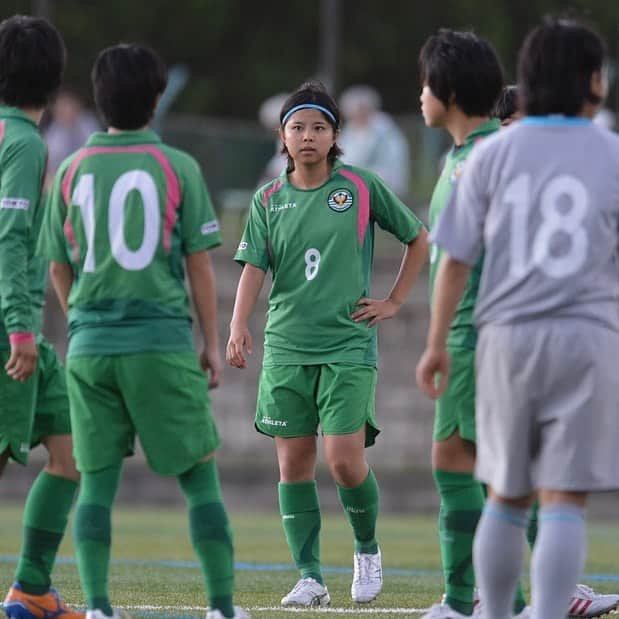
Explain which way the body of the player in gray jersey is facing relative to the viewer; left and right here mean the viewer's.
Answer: facing away from the viewer

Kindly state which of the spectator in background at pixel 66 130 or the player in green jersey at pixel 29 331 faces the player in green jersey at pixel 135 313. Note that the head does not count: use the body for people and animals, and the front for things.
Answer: the spectator in background

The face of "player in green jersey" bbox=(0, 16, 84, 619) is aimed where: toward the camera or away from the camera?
away from the camera

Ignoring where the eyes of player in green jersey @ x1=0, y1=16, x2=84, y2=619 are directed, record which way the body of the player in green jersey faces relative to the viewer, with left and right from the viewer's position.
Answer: facing away from the viewer and to the right of the viewer

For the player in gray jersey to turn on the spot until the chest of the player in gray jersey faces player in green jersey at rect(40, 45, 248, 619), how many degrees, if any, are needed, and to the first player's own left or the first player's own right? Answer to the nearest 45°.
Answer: approximately 90° to the first player's own left

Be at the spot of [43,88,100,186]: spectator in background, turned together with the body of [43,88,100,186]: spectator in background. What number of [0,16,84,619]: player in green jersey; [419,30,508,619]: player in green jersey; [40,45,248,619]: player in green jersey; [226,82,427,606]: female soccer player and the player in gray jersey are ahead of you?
5

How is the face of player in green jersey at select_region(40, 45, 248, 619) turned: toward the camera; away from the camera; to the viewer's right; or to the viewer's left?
away from the camera

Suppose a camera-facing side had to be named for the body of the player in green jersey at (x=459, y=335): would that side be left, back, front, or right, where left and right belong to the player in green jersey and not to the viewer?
left

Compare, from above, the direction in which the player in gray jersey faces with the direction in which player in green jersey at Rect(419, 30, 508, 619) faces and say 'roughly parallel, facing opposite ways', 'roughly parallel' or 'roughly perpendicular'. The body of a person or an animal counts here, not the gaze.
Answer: roughly perpendicular

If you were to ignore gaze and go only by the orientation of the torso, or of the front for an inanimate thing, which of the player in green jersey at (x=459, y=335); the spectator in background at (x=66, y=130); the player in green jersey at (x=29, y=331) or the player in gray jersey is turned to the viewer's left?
the player in green jersey at (x=459, y=335)

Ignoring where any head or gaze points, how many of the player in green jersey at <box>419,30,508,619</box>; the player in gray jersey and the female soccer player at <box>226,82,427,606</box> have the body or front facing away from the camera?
1

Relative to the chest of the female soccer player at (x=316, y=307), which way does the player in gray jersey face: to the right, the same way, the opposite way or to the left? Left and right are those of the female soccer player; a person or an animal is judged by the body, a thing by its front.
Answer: the opposite way

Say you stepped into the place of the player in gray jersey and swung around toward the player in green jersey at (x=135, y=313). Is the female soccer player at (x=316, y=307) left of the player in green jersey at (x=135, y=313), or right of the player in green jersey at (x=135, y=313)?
right

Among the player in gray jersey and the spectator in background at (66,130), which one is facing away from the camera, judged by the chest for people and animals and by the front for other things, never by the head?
the player in gray jersey

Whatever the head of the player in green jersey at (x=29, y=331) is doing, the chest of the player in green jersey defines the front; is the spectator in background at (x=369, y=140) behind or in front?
in front
